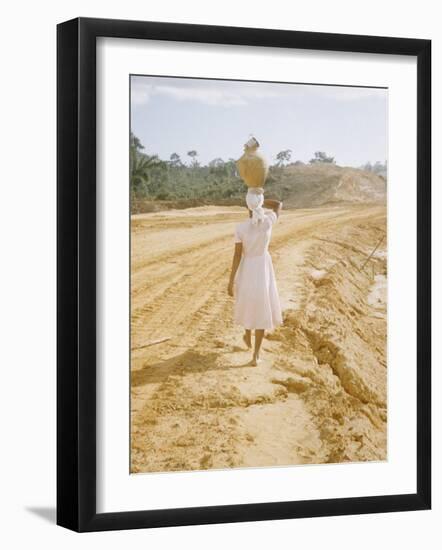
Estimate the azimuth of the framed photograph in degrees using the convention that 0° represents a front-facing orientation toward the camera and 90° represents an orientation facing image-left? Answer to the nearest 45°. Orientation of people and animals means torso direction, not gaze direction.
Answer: approximately 315°
